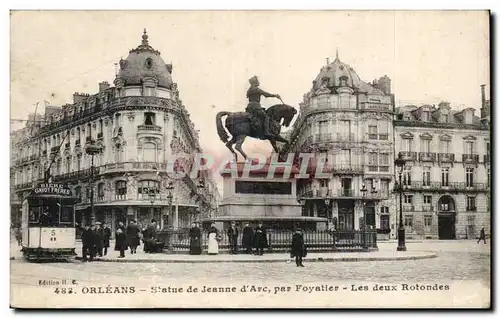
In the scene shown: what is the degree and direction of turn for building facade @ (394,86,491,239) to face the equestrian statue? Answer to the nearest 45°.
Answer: approximately 45° to its right

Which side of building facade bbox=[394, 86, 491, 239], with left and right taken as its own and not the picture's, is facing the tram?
right

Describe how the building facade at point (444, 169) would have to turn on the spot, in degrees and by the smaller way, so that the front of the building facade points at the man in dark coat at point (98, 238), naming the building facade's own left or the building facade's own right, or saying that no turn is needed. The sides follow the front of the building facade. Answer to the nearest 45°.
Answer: approximately 45° to the building facade's own right

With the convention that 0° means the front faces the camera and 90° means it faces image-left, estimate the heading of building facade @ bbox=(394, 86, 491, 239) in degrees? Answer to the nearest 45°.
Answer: approximately 0°
